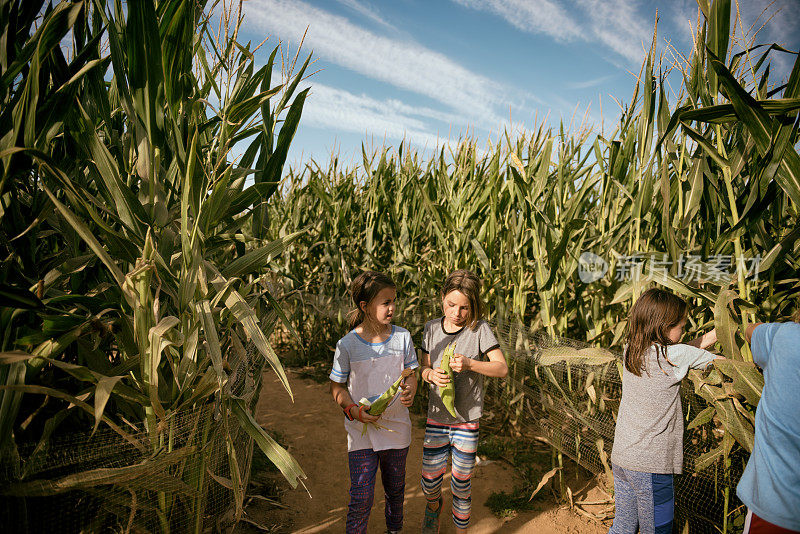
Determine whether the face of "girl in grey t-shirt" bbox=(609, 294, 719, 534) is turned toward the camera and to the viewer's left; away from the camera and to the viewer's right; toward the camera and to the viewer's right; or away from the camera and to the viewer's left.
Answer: away from the camera and to the viewer's right

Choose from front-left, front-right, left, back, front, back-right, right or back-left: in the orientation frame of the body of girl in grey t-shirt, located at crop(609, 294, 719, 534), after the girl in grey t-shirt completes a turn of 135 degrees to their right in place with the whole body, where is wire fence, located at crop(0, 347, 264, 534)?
front-right

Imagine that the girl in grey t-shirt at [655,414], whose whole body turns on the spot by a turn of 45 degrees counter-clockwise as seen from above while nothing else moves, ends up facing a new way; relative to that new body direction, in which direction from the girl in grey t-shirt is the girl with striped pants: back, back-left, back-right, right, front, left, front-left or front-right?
left

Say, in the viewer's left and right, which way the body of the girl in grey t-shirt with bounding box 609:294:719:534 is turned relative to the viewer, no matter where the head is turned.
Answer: facing away from the viewer and to the right of the viewer
